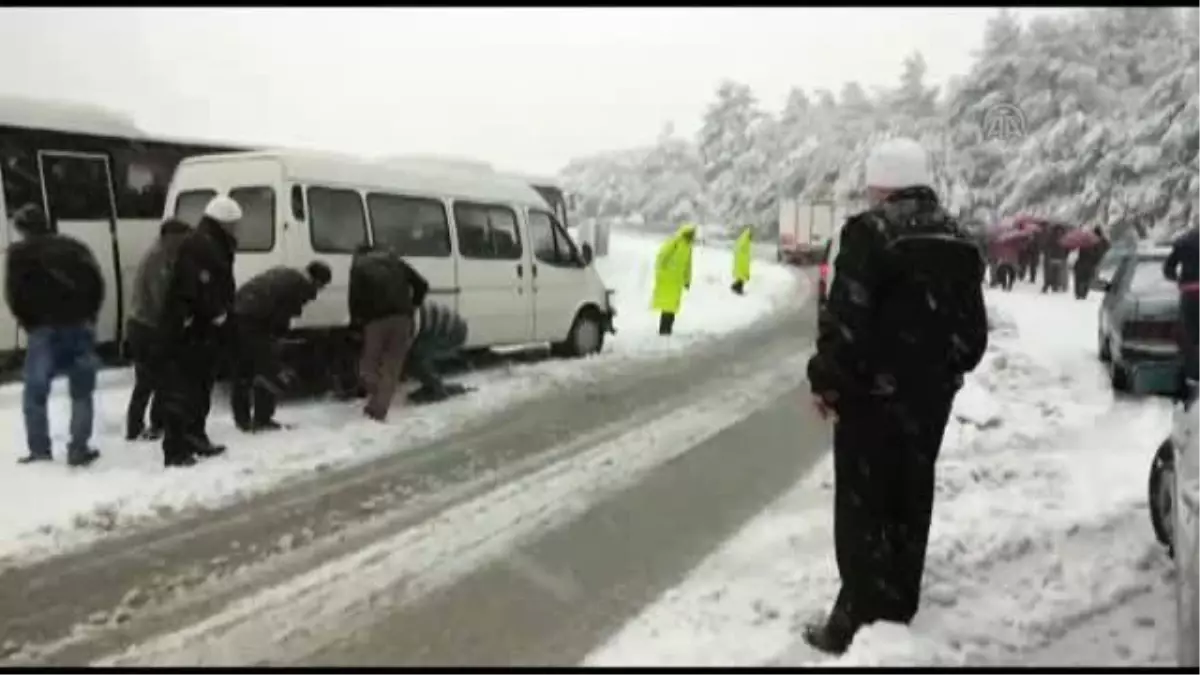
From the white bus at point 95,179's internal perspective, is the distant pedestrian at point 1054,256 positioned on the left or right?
on its right

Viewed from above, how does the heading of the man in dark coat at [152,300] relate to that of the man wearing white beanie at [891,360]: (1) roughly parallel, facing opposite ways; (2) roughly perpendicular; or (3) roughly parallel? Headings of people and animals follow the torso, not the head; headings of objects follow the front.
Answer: roughly perpendicular

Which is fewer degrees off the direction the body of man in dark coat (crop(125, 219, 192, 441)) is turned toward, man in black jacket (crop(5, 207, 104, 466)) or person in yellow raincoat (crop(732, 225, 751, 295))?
the person in yellow raincoat

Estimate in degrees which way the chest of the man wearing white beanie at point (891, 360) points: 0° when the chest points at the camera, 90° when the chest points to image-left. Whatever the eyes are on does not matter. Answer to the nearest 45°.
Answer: approximately 135°

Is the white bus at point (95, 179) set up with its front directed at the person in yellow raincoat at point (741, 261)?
yes

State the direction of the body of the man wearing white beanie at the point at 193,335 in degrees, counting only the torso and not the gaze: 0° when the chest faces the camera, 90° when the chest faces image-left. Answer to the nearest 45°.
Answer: approximately 270°

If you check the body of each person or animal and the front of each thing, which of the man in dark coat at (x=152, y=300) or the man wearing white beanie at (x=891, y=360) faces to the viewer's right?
the man in dark coat

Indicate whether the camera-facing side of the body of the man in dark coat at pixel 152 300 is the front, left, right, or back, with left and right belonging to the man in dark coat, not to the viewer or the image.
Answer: right

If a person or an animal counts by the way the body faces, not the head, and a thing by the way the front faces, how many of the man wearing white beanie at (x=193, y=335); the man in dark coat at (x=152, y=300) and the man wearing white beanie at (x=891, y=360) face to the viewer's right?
2

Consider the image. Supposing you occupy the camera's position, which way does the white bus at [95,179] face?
facing away from the viewer and to the right of the viewer

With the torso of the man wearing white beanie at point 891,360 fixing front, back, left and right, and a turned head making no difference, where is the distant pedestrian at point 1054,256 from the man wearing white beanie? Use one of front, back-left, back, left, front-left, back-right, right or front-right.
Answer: front-right

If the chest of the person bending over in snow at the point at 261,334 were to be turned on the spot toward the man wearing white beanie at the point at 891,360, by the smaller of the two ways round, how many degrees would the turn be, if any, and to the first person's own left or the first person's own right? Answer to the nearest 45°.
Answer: approximately 90° to the first person's own right
